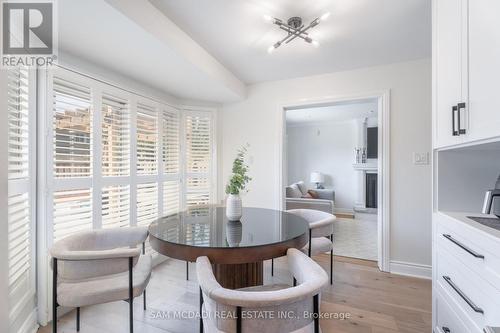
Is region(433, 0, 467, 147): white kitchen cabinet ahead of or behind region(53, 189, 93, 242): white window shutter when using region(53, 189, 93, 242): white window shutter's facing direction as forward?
ahead

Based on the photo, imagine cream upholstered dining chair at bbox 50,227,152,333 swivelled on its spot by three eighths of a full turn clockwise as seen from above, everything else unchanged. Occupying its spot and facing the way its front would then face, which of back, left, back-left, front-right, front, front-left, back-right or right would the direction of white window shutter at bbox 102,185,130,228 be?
back-right

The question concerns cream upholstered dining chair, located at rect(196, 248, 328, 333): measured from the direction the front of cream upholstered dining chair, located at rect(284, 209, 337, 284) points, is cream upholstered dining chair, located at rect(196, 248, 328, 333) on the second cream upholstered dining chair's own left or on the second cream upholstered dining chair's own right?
on the second cream upholstered dining chair's own left

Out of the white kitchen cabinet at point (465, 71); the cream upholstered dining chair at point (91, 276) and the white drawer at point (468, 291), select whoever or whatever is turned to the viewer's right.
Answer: the cream upholstered dining chair

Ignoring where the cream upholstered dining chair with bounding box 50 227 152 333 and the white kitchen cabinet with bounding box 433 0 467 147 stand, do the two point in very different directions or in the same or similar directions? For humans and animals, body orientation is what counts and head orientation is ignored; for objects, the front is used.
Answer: very different directions

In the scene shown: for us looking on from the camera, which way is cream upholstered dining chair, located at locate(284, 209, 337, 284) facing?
facing to the left of the viewer

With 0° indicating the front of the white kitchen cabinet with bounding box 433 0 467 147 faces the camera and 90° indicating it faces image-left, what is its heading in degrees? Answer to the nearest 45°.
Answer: approximately 45°

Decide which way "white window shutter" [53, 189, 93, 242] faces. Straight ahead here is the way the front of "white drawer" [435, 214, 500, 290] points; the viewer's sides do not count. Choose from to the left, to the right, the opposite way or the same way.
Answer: the opposite way

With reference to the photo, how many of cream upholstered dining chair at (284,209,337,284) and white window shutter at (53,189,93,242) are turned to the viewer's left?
1

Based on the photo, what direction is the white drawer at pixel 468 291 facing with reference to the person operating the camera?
facing the viewer and to the left of the viewer

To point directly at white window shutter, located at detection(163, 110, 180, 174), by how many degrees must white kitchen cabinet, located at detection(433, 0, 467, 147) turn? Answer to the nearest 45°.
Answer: approximately 45° to its right

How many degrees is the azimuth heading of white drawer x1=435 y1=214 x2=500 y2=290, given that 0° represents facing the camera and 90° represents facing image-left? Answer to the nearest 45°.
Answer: approximately 45°

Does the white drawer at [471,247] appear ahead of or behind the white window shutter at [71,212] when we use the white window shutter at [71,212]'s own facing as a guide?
ahead

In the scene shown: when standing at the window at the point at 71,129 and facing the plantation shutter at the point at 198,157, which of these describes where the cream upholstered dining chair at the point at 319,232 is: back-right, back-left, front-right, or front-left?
front-right

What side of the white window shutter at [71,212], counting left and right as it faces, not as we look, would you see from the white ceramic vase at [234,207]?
front
